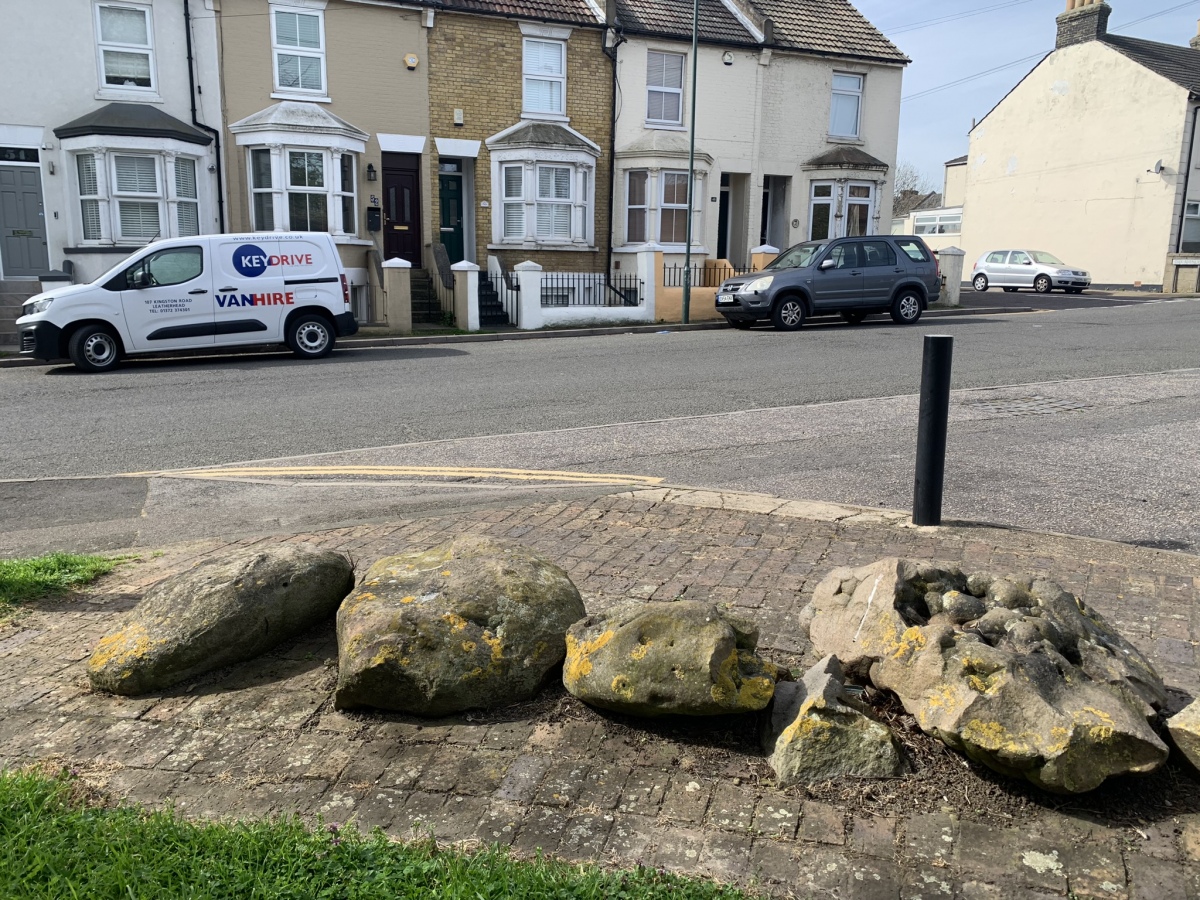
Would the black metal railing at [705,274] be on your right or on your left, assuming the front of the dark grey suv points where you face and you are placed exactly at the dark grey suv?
on your right

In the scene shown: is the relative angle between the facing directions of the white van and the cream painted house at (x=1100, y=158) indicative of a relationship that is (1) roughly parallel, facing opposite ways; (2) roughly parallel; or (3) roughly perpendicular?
roughly perpendicular

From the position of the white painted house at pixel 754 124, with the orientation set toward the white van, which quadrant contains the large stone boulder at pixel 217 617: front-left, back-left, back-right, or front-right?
front-left

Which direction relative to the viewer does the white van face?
to the viewer's left

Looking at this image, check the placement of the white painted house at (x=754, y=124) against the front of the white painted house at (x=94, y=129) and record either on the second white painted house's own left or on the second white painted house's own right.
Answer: on the second white painted house's own left

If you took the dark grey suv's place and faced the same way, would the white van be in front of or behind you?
in front

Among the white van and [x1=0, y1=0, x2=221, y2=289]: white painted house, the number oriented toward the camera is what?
1

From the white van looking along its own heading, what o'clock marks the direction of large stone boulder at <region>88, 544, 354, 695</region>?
The large stone boulder is roughly at 9 o'clock from the white van.

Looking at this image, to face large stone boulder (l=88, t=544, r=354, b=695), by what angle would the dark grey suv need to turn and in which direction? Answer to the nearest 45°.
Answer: approximately 45° to its left

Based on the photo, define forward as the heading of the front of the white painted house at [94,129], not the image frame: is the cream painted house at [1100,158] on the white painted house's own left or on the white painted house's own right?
on the white painted house's own left

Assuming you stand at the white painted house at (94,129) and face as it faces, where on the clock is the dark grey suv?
The dark grey suv is roughly at 10 o'clock from the white painted house.

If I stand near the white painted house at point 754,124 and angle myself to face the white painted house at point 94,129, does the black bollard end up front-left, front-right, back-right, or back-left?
front-left

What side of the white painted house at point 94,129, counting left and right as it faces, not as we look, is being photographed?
front

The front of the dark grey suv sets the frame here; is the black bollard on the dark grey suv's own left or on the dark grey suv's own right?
on the dark grey suv's own left

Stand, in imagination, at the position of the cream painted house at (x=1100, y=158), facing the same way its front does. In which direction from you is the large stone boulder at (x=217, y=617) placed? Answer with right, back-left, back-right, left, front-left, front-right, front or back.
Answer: front-right

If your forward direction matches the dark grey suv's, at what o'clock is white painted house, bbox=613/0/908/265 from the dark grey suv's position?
The white painted house is roughly at 4 o'clock from the dark grey suv.

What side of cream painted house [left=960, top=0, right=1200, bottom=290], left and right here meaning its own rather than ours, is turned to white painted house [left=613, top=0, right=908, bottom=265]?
right

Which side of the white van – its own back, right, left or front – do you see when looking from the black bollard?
left

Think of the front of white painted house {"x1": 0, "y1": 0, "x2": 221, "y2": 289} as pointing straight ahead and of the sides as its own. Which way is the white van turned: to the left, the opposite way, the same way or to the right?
to the right

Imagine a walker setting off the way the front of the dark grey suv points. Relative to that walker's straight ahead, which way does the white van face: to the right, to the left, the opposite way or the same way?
the same way

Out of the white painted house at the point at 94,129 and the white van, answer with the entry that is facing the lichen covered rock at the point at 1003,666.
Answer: the white painted house
